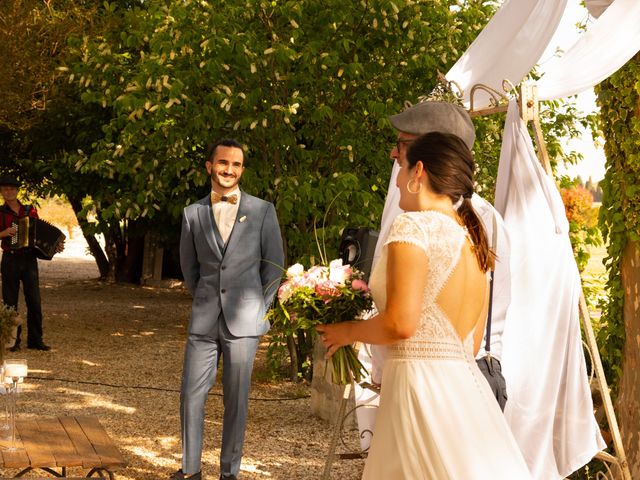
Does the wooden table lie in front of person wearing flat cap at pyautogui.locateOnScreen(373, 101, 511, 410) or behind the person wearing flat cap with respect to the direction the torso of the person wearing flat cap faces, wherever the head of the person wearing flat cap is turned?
in front

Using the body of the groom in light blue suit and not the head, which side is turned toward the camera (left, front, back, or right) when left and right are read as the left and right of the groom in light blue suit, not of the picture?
front

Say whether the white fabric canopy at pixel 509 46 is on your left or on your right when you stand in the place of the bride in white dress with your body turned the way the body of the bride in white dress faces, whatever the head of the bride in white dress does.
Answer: on your right

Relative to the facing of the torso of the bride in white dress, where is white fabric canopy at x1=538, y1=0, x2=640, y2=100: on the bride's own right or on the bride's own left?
on the bride's own right

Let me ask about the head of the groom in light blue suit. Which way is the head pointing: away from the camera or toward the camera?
toward the camera

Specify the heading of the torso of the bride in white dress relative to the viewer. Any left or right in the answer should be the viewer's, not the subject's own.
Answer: facing away from the viewer and to the left of the viewer

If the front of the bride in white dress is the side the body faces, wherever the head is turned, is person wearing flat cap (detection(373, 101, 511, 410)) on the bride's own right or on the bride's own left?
on the bride's own right

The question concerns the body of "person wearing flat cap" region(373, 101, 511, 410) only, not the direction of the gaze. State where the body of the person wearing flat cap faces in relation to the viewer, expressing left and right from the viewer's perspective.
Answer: facing to the left of the viewer
